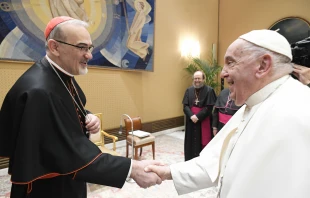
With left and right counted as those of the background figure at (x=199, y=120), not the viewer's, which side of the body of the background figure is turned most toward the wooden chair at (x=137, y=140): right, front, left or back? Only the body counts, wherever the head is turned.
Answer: right

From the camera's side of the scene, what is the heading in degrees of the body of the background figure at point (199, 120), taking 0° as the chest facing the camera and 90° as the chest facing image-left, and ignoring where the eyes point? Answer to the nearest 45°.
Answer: approximately 0°

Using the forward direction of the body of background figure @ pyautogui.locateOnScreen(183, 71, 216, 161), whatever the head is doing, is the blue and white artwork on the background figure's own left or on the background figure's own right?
on the background figure's own right
